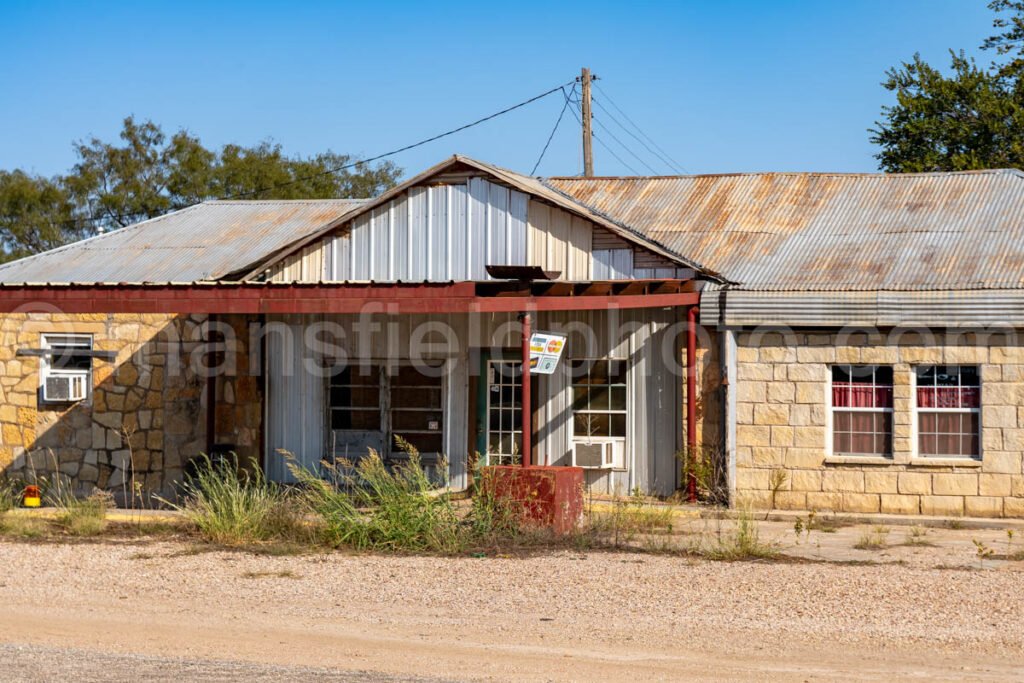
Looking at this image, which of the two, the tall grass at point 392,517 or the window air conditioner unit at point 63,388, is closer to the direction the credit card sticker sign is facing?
the tall grass

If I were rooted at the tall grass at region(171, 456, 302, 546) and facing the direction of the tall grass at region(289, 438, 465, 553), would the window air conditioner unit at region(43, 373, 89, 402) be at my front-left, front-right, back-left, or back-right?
back-left

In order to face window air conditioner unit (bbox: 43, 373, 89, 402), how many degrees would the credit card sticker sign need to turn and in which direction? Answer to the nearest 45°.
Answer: approximately 135° to its right

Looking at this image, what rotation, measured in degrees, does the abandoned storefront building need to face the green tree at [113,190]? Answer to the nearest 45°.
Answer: approximately 135° to its right

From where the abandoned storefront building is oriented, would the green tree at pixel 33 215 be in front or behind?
behind

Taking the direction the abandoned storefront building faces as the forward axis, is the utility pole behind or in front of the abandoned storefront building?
behind

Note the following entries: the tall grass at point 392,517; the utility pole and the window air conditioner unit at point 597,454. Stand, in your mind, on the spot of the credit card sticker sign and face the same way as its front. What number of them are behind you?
2

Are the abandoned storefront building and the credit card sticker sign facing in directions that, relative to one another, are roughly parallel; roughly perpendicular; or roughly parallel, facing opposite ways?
roughly parallel

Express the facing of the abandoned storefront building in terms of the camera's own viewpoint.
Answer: facing the viewer

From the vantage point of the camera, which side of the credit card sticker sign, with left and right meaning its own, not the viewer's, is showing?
front

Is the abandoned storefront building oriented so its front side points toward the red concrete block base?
yes

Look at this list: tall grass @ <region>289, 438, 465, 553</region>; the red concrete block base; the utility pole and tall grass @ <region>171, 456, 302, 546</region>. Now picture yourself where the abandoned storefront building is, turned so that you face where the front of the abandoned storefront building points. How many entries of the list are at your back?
1

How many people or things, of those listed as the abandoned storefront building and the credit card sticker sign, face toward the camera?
2
